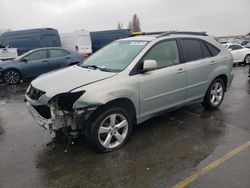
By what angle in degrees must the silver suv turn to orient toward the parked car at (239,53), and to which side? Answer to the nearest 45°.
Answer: approximately 180°

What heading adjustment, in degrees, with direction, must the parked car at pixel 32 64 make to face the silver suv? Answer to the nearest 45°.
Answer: approximately 90° to its left

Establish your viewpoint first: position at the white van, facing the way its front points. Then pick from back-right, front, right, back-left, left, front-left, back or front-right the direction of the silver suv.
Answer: back-left

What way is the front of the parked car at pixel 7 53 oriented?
to the viewer's left

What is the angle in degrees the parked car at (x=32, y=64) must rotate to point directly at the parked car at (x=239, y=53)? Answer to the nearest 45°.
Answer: approximately 180°

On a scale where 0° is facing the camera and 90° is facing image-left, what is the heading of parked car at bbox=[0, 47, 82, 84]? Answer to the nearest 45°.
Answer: approximately 90°

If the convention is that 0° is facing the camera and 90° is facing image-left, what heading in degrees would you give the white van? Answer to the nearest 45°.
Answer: approximately 135°

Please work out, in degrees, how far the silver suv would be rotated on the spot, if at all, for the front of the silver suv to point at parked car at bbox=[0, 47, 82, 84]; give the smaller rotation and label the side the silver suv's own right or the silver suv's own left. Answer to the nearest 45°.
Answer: approximately 90° to the silver suv's own right
